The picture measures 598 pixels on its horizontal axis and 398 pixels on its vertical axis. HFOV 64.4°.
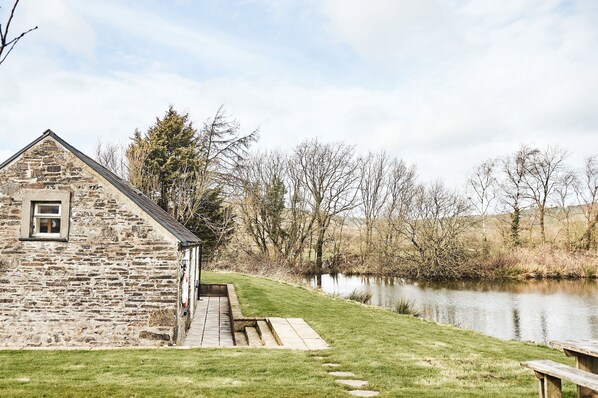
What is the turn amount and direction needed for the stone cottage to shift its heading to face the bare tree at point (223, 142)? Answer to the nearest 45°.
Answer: approximately 90° to its left

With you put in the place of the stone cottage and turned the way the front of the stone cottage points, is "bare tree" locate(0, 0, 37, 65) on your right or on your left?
on your right

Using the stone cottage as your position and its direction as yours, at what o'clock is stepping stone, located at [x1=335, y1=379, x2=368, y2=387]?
The stepping stone is roughly at 2 o'clock from the stone cottage.

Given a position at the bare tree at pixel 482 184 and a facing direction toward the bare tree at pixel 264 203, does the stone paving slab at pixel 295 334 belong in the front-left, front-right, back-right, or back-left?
front-left

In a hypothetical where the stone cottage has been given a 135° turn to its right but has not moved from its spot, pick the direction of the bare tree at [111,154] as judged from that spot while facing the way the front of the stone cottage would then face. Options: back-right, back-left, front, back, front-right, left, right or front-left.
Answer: back-right

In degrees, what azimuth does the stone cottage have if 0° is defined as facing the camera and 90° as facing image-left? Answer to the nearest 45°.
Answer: approximately 270°

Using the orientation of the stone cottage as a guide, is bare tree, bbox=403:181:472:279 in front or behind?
in front

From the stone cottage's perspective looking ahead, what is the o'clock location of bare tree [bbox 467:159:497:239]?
The bare tree is roughly at 11 o'clock from the stone cottage.

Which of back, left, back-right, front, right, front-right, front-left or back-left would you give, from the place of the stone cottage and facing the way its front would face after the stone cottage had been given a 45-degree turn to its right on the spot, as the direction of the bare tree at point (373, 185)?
left

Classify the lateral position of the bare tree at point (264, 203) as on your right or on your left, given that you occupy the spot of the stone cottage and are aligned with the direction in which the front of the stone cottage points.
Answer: on your left

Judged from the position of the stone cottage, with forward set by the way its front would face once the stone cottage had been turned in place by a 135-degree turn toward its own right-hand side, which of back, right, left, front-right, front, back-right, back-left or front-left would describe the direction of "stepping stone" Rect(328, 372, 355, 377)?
left

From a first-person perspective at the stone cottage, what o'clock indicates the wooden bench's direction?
The wooden bench is roughly at 2 o'clock from the stone cottage.
